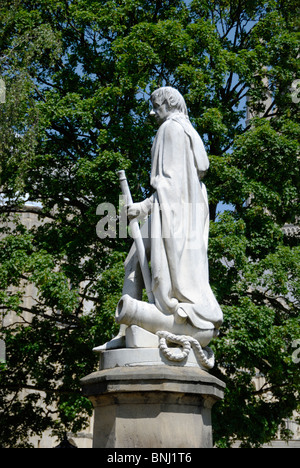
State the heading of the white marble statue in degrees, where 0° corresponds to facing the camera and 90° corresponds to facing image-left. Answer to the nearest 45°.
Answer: approximately 90°
